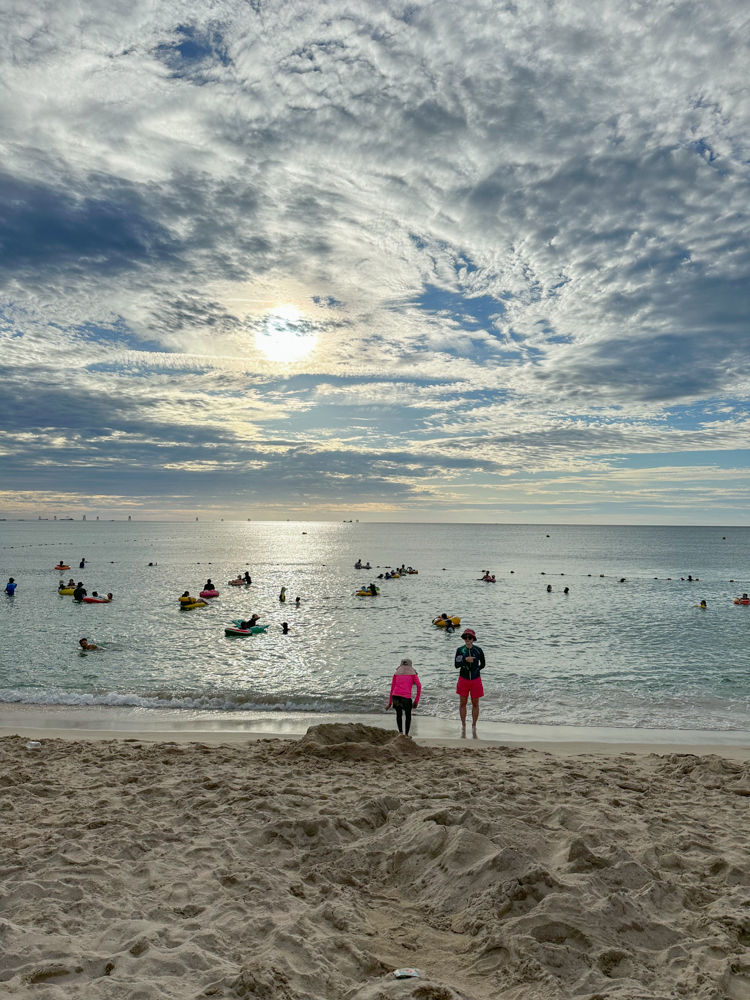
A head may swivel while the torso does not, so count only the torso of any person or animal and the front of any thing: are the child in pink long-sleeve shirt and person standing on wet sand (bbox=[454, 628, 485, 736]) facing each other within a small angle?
no

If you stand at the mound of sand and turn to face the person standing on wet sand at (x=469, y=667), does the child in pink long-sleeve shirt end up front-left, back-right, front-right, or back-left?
front-left

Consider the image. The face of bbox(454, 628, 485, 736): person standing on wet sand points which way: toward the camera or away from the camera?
toward the camera

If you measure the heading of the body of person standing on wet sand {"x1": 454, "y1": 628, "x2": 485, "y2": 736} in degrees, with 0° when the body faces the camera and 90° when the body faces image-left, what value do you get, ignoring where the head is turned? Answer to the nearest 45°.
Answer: approximately 0°

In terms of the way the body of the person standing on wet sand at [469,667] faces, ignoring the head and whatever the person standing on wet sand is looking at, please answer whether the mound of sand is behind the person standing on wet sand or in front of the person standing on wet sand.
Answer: in front

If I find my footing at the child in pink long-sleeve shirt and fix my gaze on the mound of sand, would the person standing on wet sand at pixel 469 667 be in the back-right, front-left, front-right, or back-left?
back-left
